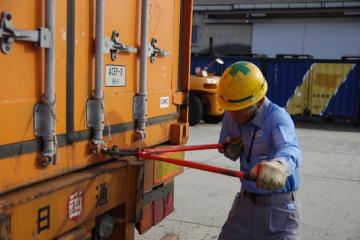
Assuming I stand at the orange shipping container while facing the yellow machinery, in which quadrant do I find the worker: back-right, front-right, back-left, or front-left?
front-right

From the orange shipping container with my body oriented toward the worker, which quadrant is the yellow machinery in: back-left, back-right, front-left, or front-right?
front-left

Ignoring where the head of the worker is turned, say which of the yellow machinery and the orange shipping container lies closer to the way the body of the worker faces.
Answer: the orange shipping container

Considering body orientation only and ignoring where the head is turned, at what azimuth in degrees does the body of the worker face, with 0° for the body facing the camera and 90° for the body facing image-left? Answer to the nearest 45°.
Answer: approximately 45°

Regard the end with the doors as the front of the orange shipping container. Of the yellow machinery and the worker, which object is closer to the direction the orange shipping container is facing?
the worker

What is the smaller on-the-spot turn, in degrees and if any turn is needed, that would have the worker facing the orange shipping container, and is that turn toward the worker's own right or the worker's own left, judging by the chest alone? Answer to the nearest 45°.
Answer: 0° — they already face it

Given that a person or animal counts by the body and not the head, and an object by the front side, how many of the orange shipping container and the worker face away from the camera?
0

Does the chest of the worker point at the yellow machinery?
no

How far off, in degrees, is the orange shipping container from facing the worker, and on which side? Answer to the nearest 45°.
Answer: approximately 45° to its left
